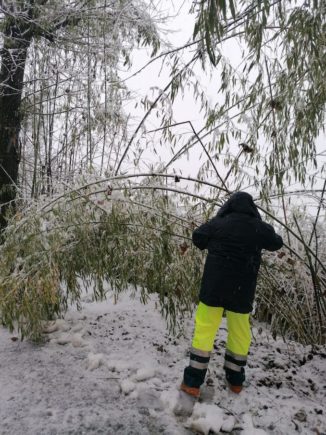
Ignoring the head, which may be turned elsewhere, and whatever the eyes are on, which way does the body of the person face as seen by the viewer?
away from the camera

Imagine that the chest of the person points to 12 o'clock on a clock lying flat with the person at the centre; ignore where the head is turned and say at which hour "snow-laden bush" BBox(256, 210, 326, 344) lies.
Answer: The snow-laden bush is roughly at 1 o'clock from the person.

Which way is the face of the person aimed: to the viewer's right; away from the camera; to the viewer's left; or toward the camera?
away from the camera

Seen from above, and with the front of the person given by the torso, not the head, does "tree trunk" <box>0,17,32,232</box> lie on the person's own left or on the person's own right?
on the person's own left
